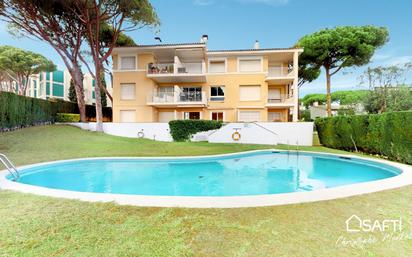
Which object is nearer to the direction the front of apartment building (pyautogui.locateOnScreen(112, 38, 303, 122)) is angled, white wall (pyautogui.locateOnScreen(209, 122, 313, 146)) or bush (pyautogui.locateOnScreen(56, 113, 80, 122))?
the white wall

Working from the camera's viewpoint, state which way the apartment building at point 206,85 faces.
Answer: facing the viewer

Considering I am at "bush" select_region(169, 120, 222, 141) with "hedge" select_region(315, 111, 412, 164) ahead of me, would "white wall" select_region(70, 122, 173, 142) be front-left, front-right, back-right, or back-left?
back-right

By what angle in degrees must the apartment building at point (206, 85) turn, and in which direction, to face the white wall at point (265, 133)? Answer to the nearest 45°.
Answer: approximately 45° to its left

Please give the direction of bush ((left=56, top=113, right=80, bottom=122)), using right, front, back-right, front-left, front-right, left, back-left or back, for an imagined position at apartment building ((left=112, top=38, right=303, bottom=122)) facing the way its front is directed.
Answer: right

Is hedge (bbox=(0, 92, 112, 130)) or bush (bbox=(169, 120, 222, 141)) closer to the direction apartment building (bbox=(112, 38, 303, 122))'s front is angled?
the bush
